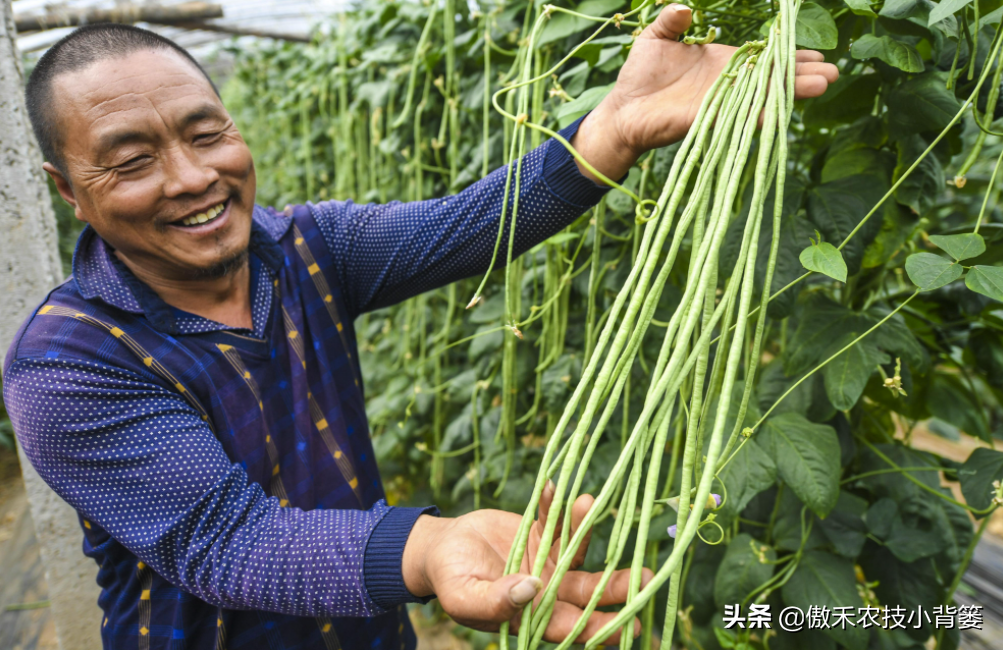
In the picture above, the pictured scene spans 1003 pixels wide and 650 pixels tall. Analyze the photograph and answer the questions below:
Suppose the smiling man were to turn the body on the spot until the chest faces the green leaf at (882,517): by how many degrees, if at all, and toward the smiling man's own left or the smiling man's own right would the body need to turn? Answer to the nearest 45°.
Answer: approximately 45° to the smiling man's own left

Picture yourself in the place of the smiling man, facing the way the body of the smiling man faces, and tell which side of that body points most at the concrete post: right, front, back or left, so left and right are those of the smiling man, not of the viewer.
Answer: back

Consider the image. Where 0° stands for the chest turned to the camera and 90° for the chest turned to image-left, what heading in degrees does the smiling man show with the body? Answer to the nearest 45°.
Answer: approximately 315°

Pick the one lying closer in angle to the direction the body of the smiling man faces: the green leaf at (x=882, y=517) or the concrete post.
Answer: the green leaf
